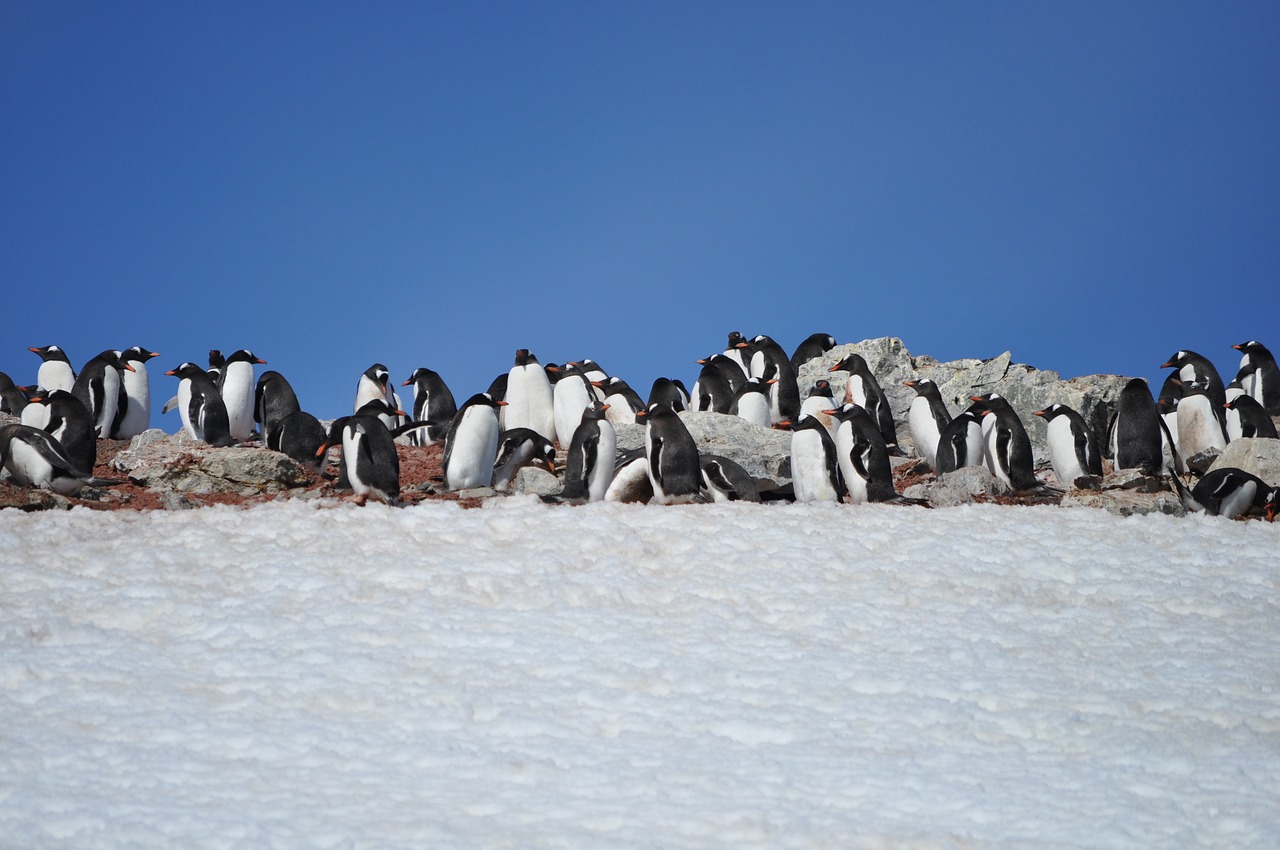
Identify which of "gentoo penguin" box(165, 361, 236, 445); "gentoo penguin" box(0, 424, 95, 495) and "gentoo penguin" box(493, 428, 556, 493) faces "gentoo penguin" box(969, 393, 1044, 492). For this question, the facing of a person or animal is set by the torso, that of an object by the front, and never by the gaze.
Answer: "gentoo penguin" box(493, 428, 556, 493)

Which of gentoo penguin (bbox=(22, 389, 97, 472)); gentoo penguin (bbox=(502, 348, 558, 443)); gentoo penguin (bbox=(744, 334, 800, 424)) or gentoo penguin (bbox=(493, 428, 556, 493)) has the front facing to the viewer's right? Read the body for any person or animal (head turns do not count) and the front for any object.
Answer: gentoo penguin (bbox=(493, 428, 556, 493))

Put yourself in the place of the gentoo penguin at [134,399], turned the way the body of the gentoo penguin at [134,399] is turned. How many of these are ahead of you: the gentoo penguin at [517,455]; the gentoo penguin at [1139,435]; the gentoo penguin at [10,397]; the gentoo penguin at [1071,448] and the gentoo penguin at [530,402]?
4

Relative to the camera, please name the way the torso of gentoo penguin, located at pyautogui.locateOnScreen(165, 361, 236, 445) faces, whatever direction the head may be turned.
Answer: to the viewer's left

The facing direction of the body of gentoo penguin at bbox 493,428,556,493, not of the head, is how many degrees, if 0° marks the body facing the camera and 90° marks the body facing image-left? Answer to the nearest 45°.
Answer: approximately 270°

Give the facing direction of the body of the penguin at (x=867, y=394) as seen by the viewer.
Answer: to the viewer's left

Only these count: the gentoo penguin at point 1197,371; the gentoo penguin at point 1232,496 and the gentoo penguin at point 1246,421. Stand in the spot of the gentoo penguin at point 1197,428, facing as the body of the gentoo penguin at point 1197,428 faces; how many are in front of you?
1

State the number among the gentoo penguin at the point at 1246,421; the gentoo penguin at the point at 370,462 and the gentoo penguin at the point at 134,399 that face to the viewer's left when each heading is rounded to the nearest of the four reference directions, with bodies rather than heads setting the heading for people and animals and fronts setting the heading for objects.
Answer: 2
